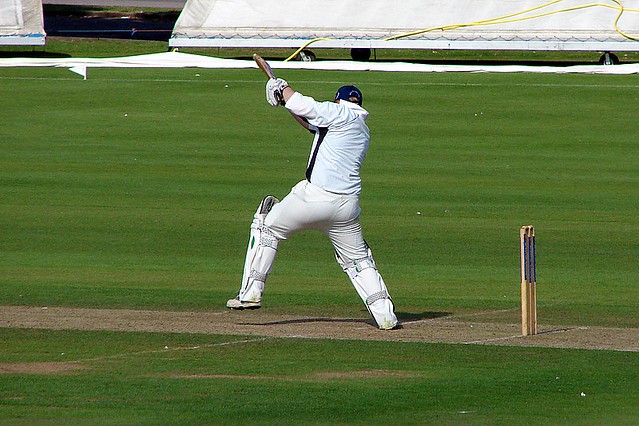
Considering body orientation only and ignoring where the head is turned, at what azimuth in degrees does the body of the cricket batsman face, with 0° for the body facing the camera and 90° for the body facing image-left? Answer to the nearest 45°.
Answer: approximately 135°

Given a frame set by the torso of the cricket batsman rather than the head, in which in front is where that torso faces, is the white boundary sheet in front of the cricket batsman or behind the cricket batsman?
in front

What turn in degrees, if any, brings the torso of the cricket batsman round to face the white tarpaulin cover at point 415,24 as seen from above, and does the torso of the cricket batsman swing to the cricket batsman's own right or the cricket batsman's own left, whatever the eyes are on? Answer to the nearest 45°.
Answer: approximately 45° to the cricket batsman's own right
